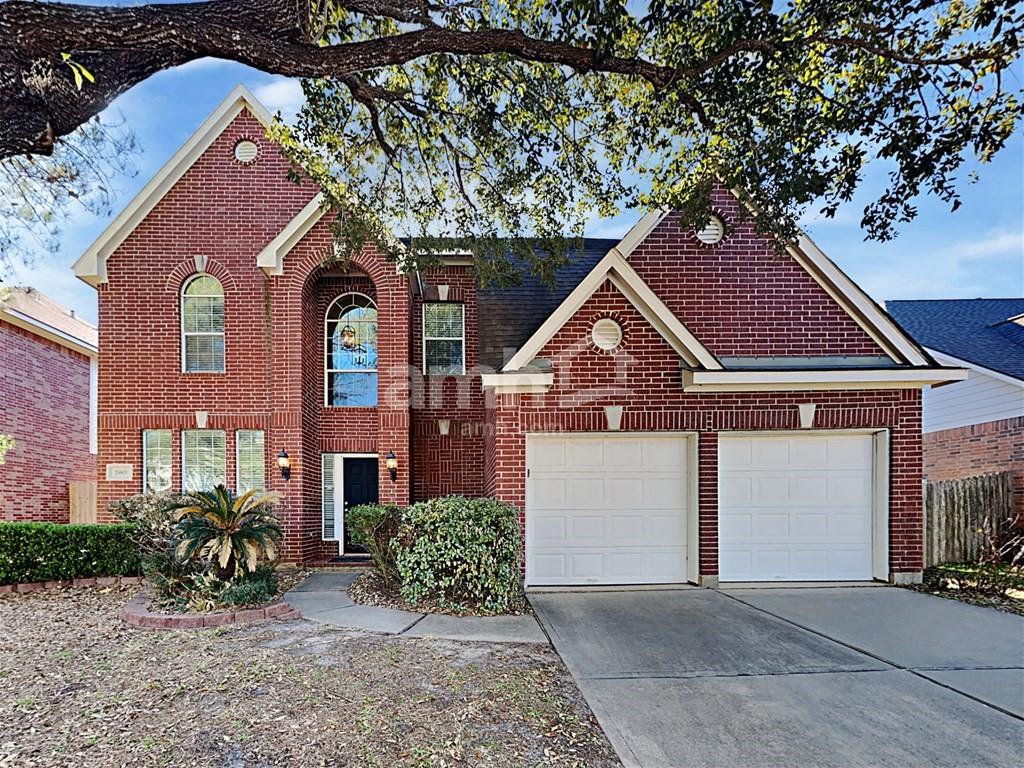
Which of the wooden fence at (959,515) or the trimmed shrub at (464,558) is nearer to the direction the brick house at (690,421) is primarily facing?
the trimmed shrub

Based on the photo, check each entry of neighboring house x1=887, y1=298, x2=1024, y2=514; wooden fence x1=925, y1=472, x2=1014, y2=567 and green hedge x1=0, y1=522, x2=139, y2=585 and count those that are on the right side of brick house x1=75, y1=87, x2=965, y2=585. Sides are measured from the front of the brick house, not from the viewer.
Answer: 1

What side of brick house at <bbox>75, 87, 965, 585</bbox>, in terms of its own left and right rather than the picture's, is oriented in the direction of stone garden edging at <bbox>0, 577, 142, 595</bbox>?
right

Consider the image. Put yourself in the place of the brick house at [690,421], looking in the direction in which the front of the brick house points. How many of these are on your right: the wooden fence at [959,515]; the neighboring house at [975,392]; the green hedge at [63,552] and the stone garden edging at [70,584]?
2

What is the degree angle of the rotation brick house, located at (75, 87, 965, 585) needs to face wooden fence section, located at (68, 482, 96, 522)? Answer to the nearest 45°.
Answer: approximately 135° to its right

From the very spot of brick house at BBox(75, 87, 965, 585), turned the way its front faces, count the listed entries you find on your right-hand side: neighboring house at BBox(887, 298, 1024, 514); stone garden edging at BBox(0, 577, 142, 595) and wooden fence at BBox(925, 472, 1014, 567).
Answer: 1

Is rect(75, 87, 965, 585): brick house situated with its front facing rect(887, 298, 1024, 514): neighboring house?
no

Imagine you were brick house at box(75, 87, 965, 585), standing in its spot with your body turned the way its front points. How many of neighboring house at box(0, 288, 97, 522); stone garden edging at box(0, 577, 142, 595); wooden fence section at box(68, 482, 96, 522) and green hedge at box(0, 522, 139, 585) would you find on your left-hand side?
0

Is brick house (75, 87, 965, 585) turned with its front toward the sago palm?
no

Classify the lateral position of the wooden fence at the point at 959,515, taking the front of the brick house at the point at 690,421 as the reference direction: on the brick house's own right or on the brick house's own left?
on the brick house's own left

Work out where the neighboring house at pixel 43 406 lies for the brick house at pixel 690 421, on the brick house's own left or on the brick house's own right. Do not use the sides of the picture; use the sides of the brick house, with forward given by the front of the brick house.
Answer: on the brick house's own right

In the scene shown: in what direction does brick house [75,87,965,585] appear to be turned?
toward the camera

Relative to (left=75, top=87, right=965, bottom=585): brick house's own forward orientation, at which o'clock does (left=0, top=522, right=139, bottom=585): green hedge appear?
The green hedge is roughly at 3 o'clock from the brick house.

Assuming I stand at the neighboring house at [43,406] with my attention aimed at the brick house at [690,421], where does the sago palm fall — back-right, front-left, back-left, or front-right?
front-right
